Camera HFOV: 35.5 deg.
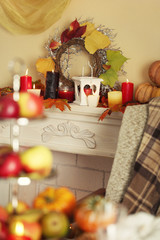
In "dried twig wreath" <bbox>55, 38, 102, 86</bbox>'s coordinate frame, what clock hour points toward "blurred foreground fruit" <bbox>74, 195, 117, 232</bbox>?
The blurred foreground fruit is roughly at 12 o'clock from the dried twig wreath.

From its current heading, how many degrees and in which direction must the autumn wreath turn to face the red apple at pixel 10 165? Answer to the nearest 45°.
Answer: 0° — it already faces it

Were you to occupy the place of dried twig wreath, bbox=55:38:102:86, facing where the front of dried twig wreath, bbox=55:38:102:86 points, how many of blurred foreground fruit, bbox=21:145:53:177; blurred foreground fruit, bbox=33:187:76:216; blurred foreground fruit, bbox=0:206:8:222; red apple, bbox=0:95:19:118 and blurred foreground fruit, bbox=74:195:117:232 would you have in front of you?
5

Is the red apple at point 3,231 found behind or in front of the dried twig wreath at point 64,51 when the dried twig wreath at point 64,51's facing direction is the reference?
in front

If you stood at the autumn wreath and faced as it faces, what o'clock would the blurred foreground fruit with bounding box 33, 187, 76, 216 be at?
The blurred foreground fruit is roughly at 12 o'clock from the autumn wreath.

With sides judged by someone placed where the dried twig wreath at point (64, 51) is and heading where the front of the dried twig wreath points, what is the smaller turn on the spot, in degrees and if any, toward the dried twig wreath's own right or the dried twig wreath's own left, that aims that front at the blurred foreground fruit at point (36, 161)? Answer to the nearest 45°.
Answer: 0° — it already faces it

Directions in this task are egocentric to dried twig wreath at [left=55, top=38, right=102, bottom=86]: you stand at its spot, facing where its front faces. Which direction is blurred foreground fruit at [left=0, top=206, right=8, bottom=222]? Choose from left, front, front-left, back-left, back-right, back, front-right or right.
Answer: front

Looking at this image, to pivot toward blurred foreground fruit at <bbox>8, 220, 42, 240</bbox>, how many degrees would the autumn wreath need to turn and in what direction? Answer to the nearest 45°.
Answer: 0° — it already faces it

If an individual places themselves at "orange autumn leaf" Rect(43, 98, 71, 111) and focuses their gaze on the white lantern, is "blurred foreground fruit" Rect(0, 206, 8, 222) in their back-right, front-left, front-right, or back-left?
back-right

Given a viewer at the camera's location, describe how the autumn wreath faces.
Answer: facing the viewer
